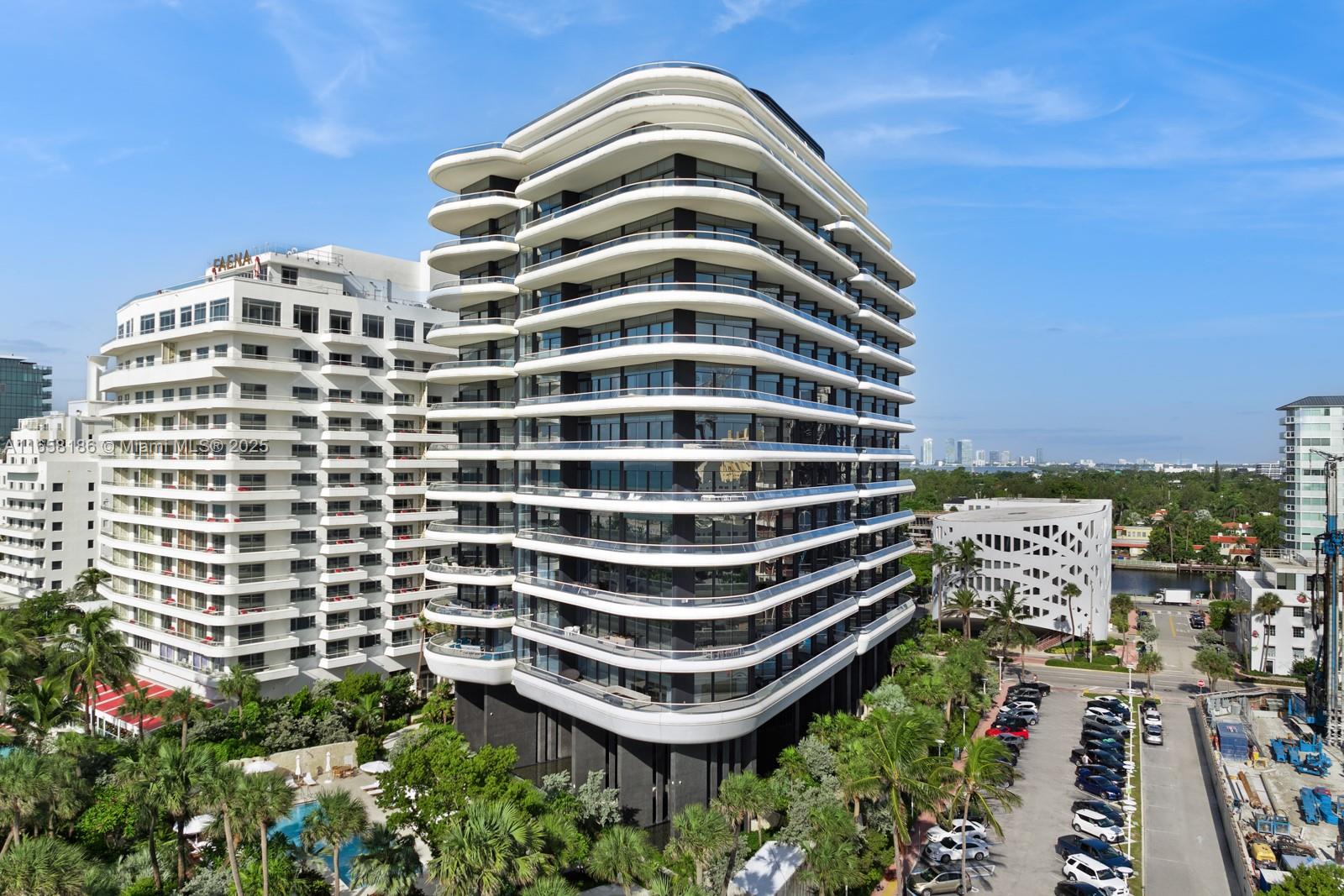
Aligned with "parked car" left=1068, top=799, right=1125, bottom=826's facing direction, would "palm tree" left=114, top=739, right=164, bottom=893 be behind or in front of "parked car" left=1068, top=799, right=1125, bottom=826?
behind

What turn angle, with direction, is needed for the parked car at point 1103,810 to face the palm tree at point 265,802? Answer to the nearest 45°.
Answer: approximately 135° to its right

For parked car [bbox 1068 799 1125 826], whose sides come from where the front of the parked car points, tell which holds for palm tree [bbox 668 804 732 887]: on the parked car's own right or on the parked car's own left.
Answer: on the parked car's own right

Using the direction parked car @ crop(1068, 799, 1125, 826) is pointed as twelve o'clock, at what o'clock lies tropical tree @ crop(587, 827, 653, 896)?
The tropical tree is roughly at 4 o'clock from the parked car.

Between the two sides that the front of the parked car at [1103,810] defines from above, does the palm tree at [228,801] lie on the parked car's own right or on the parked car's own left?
on the parked car's own right

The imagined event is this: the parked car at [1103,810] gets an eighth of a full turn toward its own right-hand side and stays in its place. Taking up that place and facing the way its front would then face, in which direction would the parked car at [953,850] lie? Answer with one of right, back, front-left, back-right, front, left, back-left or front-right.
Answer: right

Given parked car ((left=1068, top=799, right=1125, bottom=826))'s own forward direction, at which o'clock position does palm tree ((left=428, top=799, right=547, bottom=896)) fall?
The palm tree is roughly at 4 o'clock from the parked car.

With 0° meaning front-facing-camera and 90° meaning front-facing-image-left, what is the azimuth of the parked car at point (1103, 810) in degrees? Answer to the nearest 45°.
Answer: approximately 270°

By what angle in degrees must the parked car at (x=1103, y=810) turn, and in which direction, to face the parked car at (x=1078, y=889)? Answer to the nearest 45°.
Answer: approximately 90° to its right

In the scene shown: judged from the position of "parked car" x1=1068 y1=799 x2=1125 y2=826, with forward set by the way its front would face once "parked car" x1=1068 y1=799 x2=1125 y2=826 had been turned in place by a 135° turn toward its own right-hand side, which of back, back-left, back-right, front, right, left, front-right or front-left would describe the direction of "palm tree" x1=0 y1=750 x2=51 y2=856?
front

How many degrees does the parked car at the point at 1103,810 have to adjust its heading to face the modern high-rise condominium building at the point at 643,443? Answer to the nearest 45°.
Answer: approximately 135° to its right

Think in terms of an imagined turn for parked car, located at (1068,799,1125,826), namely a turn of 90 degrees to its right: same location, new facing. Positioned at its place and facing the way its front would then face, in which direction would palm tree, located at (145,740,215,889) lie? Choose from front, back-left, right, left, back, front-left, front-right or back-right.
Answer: front-right

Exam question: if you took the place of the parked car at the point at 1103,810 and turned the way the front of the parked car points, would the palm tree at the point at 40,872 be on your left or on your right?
on your right
